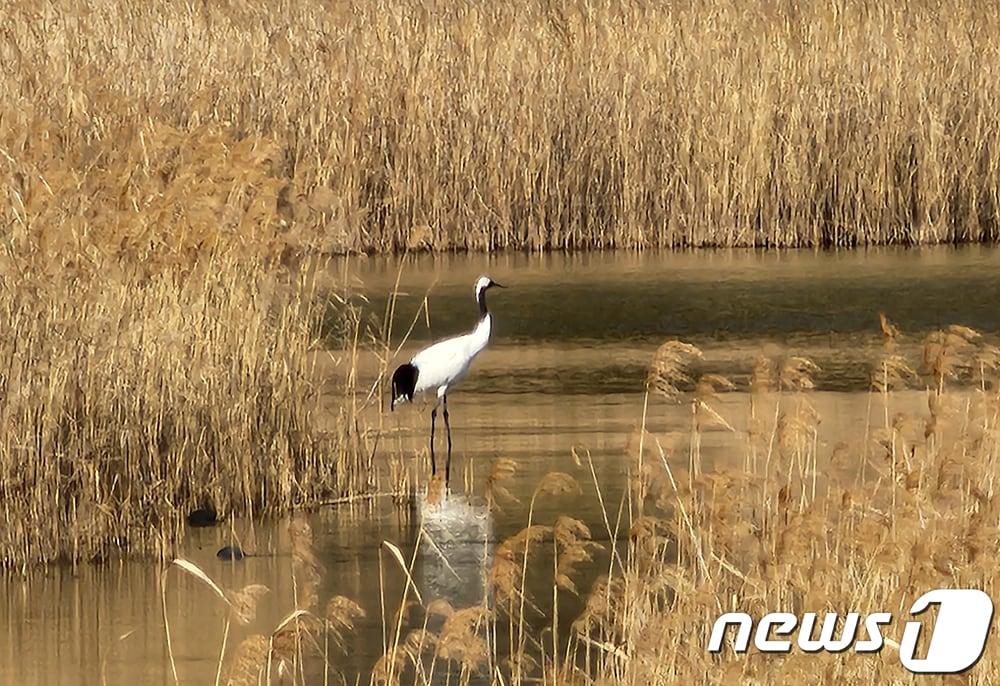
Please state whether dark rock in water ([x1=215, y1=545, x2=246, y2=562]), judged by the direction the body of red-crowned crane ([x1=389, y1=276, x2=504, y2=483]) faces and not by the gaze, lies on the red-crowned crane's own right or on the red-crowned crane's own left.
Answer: on the red-crowned crane's own right

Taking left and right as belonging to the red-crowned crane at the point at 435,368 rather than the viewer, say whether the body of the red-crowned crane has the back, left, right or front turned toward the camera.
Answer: right

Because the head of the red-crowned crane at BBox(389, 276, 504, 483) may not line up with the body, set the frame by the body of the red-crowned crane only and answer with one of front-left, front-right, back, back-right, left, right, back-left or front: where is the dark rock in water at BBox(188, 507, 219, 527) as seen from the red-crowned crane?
back-right
